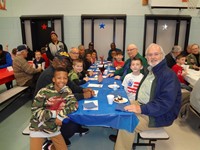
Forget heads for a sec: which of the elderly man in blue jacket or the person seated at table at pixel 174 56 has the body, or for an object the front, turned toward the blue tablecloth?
the elderly man in blue jacket

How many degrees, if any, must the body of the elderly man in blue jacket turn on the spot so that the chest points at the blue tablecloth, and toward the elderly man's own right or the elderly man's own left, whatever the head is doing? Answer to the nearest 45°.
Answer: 0° — they already face it

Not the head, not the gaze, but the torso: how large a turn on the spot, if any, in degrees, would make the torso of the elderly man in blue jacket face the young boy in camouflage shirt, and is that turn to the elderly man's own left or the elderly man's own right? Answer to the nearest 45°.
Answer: approximately 45° to the elderly man's own right

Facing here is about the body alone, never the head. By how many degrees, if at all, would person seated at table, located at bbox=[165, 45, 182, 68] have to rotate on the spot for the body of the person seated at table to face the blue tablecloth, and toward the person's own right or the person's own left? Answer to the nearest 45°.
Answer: approximately 90° to the person's own right

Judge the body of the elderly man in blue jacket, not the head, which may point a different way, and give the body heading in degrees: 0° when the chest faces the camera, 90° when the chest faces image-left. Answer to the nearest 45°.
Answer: approximately 45°

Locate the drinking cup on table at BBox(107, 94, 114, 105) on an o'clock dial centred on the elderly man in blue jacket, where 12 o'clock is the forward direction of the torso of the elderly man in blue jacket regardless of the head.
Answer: The drinking cup on table is roughly at 1 o'clock from the elderly man in blue jacket.

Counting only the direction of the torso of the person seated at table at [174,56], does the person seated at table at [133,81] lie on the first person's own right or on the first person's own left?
on the first person's own right

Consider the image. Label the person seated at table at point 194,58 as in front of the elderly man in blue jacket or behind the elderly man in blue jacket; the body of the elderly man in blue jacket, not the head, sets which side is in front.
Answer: behind

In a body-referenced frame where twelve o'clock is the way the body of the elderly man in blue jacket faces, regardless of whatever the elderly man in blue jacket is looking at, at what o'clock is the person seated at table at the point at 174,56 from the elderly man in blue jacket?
The person seated at table is roughly at 5 o'clock from the elderly man in blue jacket.
